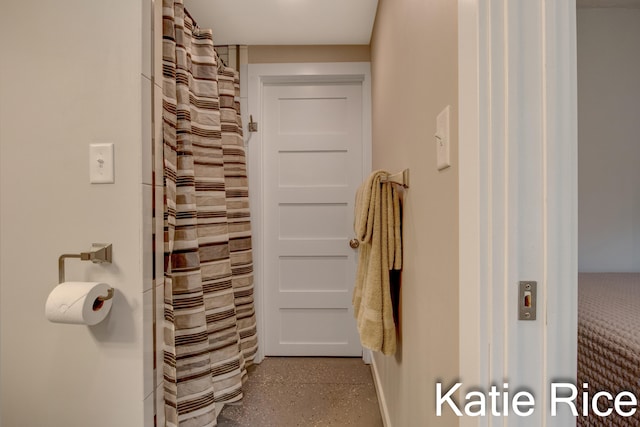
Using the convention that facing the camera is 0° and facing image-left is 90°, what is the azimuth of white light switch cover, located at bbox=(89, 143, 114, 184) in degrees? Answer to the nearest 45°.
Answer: approximately 0°

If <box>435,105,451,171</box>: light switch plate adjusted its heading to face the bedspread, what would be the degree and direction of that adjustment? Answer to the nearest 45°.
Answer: approximately 135° to its right

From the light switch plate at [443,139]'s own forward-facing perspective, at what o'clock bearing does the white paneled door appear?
The white paneled door is roughly at 2 o'clock from the light switch plate.

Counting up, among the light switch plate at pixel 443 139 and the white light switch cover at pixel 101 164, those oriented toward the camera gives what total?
1

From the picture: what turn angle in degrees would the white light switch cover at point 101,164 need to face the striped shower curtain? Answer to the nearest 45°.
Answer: approximately 135° to its left

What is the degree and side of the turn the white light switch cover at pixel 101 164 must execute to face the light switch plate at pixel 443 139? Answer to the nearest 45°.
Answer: approximately 45° to its left

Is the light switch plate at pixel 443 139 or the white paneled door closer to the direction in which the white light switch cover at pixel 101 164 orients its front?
the light switch plate

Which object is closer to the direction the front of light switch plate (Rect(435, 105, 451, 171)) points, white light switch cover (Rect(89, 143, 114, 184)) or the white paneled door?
the white light switch cover

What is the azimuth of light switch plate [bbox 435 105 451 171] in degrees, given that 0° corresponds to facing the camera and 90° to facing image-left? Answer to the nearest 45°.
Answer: approximately 90°
